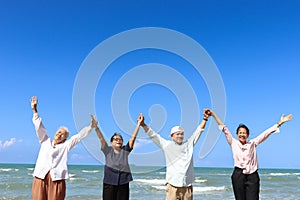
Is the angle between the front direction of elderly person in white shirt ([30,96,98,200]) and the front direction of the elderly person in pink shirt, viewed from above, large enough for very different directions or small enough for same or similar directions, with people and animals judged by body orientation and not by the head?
same or similar directions

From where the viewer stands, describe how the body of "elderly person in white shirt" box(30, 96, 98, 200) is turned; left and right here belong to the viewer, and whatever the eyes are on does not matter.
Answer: facing the viewer

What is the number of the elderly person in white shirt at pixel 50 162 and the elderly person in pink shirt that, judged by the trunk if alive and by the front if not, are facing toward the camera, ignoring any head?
2

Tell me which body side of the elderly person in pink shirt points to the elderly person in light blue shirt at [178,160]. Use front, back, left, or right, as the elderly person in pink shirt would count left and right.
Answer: right

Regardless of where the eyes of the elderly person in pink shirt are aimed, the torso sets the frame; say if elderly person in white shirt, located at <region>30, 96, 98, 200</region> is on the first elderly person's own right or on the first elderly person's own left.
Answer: on the first elderly person's own right

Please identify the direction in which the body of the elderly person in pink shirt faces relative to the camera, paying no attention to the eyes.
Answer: toward the camera

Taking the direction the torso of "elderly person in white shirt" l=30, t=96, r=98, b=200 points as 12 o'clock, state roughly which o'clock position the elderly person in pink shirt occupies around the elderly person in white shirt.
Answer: The elderly person in pink shirt is roughly at 9 o'clock from the elderly person in white shirt.

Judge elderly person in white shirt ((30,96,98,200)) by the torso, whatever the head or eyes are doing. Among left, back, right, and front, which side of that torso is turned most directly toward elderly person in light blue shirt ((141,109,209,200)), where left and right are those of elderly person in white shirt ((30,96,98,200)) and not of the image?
left
